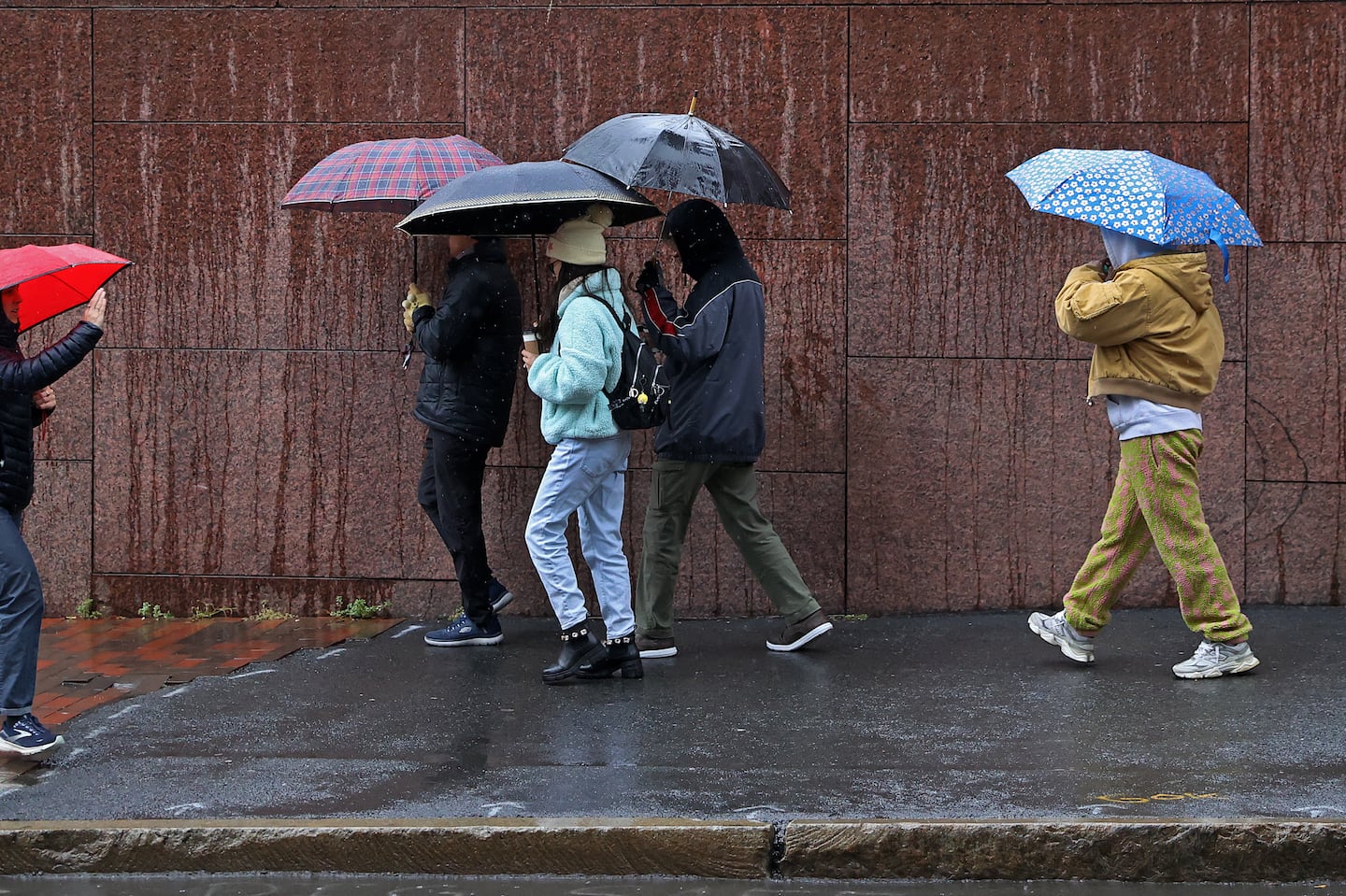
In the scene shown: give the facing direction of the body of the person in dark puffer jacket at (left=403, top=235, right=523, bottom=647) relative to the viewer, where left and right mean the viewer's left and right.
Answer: facing to the left of the viewer

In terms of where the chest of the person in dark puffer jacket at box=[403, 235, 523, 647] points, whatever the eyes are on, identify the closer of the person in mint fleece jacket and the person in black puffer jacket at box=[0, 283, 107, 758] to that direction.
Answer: the person in black puffer jacket

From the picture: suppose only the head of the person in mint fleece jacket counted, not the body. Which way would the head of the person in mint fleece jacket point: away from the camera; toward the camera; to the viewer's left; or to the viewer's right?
to the viewer's left

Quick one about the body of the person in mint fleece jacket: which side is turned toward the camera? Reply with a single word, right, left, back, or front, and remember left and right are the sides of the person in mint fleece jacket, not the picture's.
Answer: left

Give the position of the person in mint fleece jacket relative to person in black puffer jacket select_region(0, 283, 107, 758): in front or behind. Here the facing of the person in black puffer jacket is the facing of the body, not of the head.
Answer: in front

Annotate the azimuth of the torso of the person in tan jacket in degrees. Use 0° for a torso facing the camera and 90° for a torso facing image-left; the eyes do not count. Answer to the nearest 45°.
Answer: approximately 90°

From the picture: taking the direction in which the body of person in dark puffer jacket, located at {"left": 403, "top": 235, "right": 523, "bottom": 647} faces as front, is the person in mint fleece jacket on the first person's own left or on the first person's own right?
on the first person's own left

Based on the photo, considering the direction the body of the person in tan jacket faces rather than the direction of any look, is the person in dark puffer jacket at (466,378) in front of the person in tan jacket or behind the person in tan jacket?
in front

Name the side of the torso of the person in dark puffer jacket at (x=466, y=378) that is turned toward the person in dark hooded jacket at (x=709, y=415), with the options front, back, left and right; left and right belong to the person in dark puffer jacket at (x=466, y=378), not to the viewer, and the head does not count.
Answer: back
